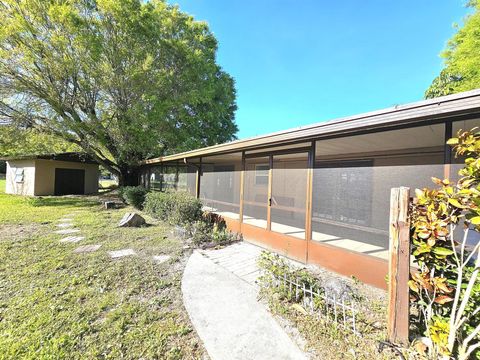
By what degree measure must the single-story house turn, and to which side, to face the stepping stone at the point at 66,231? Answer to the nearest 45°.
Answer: approximately 45° to its right

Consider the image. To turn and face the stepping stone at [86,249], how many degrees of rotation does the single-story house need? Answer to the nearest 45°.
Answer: approximately 45° to its right

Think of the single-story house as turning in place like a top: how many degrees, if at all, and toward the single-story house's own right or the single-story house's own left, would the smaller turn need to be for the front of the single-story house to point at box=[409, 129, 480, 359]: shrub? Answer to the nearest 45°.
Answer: approximately 45° to the single-story house's own left

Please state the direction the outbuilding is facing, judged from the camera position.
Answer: facing the viewer and to the right of the viewer

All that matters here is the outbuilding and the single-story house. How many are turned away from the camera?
0

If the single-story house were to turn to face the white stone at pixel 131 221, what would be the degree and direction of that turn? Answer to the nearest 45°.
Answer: approximately 45° to its right

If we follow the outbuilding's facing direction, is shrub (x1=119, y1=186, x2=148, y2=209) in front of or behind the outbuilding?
in front

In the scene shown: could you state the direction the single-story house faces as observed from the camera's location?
facing the viewer and to the left of the viewer
